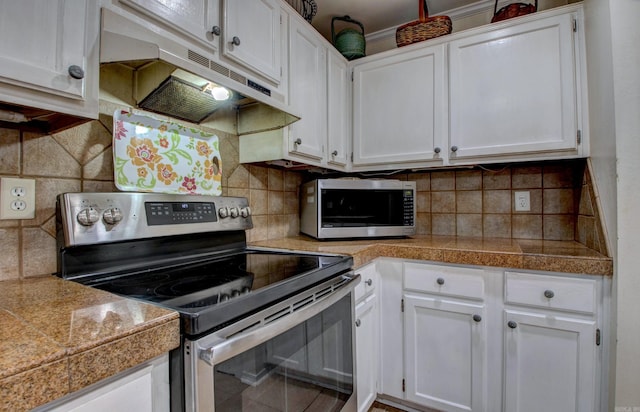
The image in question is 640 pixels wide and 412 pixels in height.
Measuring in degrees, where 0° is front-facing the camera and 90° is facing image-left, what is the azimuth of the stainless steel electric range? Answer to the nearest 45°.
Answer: approximately 315°

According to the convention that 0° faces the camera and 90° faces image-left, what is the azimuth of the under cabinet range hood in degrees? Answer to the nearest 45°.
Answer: approximately 315°

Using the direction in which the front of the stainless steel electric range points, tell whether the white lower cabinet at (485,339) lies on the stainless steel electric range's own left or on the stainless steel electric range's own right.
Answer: on the stainless steel electric range's own left

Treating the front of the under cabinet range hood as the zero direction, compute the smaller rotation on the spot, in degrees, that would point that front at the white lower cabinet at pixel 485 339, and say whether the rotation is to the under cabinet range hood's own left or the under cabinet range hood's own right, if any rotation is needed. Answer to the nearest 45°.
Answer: approximately 45° to the under cabinet range hood's own left

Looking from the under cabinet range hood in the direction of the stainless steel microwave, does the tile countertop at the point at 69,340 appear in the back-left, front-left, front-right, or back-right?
back-right
